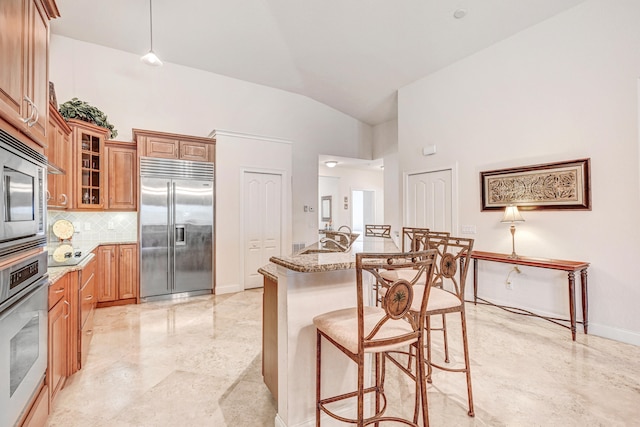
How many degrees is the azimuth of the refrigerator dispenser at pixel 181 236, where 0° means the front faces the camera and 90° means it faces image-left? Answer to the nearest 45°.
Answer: approximately 0°

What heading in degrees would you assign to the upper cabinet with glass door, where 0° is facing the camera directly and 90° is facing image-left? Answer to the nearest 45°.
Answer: approximately 315°

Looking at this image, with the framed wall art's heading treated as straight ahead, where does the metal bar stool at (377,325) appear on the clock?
The metal bar stool is roughly at 11 o'clock from the framed wall art.

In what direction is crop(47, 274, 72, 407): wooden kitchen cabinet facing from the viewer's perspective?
to the viewer's right

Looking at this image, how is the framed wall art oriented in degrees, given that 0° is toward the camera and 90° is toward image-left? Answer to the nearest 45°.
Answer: approximately 45°

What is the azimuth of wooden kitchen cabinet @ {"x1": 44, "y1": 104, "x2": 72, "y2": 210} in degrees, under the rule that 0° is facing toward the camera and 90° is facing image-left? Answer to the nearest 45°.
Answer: approximately 270°

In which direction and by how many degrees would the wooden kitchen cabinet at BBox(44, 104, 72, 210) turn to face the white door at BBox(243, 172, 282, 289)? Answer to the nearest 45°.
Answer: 0° — it already faces it

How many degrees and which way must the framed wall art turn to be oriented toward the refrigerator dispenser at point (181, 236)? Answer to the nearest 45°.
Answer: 0° — it already faces it
